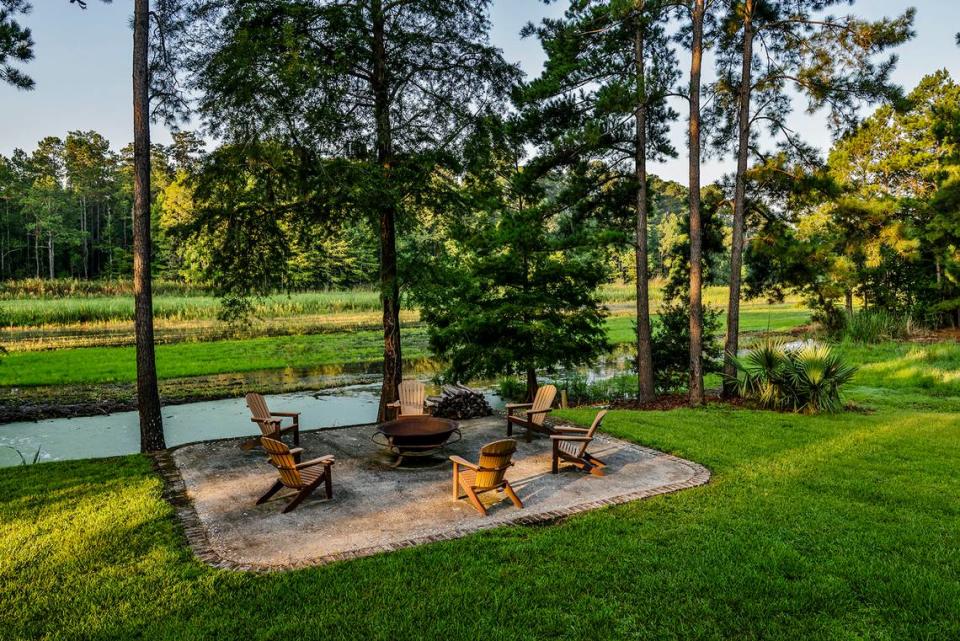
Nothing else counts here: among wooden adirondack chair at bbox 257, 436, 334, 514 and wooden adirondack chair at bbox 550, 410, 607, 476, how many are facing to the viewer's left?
1

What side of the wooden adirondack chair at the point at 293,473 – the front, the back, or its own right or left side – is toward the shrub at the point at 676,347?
front

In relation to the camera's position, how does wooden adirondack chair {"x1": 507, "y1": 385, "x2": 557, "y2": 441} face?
facing the viewer and to the left of the viewer

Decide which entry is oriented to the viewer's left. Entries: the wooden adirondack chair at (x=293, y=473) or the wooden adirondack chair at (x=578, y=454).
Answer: the wooden adirondack chair at (x=578, y=454)

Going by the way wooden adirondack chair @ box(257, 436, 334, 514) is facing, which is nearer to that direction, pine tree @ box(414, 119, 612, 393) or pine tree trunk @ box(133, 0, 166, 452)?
the pine tree

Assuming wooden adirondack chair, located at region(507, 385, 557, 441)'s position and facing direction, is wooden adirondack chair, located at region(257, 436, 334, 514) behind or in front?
in front

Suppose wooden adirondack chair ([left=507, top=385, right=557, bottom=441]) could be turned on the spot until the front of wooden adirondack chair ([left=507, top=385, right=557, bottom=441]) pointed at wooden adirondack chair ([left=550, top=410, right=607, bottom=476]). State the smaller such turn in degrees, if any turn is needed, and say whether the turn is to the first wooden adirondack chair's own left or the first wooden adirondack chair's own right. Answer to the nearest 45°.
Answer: approximately 45° to the first wooden adirondack chair's own left

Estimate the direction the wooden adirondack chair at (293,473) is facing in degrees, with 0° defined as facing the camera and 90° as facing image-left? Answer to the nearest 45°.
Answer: approximately 225°

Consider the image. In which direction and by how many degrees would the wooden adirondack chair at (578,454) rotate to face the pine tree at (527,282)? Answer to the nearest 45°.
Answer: approximately 90° to its right

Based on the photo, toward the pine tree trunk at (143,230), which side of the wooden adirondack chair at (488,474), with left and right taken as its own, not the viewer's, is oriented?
front

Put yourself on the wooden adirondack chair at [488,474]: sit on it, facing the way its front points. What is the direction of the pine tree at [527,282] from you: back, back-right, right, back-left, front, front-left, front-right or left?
front-right

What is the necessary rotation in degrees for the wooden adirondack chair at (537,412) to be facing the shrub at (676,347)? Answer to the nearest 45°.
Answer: approximately 180°

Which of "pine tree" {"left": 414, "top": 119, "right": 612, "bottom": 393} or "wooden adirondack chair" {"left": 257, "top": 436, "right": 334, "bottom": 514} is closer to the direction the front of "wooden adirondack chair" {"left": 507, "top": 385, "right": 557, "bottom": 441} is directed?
the wooden adirondack chair

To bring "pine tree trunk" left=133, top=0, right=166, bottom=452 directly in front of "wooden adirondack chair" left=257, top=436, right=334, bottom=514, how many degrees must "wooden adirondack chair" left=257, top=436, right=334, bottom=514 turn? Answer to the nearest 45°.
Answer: approximately 90° to its left

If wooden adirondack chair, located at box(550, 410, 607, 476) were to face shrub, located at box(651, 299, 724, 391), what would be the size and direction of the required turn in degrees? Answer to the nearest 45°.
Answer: approximately 90° to its right

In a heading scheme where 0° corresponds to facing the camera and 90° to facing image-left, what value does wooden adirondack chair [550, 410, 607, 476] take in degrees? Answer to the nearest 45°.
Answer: approximately 90°

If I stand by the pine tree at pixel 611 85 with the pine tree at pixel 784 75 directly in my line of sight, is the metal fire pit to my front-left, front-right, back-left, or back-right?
back-right

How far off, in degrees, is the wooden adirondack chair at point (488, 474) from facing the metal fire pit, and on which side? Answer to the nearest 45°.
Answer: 0° — it already faces it

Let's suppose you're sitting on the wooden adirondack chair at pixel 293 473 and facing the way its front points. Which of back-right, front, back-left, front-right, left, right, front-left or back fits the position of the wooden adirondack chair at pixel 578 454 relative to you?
front-right
